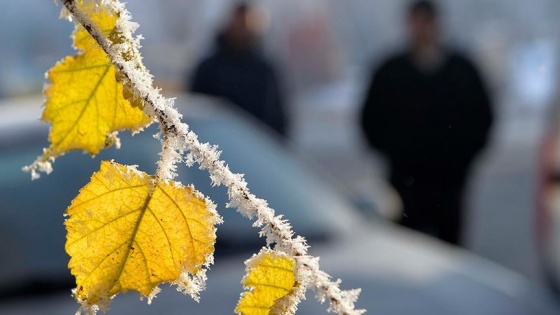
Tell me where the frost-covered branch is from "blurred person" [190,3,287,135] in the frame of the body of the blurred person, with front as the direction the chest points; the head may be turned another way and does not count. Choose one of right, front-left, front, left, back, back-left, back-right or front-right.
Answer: front-right

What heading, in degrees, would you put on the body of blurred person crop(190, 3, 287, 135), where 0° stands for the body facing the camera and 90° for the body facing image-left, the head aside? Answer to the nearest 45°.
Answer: approximately 315°

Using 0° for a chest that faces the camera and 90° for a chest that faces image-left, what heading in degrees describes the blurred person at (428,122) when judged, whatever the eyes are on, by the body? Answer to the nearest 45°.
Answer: approximately 0°

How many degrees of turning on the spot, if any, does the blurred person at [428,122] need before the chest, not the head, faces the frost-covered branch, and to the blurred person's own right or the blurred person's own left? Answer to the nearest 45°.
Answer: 0° — they already face it

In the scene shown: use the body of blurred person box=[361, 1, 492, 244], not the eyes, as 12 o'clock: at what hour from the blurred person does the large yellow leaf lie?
The large yellow leaf is roughly at 12 o'clock from the blurred person.

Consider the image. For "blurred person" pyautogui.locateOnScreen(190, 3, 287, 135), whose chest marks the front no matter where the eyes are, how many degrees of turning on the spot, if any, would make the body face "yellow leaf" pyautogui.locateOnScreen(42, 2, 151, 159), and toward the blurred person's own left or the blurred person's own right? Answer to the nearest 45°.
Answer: approximately 45° to the blurred person's own right

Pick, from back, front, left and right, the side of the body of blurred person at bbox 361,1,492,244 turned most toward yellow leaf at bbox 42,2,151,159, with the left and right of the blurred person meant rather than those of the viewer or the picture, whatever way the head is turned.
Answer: front
